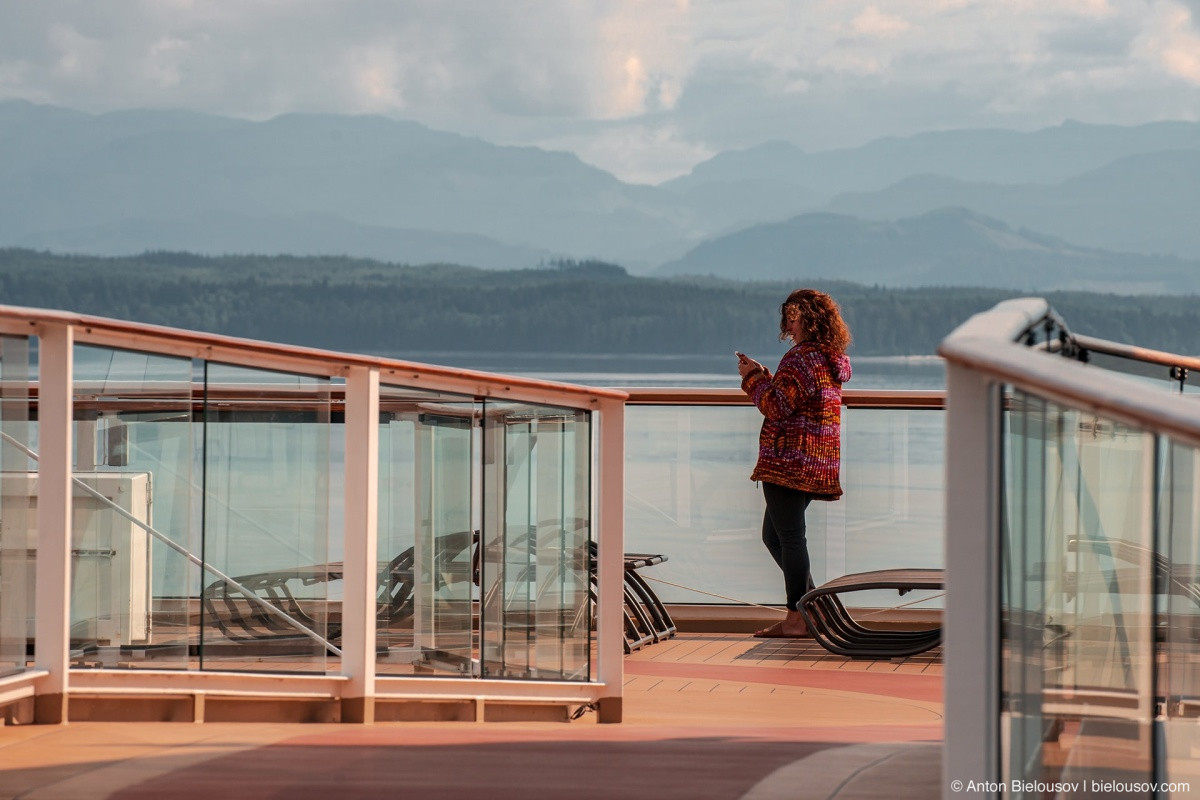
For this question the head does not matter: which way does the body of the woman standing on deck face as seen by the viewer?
to the viewer's left

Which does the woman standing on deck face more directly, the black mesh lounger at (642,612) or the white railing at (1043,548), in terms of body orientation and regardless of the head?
the black mesh lounger

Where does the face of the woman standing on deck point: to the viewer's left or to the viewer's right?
to the viewer's left
